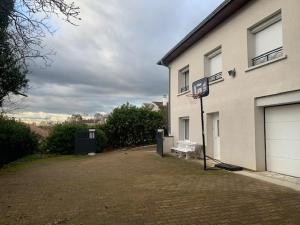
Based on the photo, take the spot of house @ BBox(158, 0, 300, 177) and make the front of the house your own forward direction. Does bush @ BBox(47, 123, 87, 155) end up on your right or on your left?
on your right

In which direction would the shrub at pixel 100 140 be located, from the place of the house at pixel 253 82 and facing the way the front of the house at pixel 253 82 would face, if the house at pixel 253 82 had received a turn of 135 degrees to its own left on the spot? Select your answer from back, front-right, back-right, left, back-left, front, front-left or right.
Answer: back-left

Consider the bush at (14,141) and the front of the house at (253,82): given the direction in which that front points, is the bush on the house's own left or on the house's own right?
on the house's own right

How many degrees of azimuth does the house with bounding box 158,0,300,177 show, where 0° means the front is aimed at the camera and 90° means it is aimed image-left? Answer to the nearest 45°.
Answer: approximately 45°

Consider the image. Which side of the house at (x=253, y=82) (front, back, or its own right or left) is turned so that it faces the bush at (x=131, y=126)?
right
